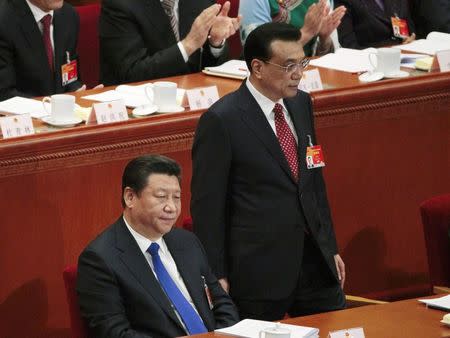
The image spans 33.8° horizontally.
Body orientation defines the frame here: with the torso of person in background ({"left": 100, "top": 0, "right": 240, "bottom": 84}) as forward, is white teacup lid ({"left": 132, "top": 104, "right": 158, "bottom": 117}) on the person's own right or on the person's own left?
on the person's own right

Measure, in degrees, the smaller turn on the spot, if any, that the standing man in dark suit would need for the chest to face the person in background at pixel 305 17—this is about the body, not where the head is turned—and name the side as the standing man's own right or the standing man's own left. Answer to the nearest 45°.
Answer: approximately 135° to the standing man's own left

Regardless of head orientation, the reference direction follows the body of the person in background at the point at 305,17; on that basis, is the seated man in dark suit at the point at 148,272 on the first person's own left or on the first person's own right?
on the first person's own right

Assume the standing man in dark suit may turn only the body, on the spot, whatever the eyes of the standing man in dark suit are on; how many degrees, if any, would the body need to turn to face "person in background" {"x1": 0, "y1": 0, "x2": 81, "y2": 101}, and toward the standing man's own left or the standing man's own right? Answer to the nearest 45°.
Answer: approximately 180°

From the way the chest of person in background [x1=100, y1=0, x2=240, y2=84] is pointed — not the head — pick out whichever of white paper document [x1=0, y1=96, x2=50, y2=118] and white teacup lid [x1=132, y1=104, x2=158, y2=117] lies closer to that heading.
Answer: the white teacup lid

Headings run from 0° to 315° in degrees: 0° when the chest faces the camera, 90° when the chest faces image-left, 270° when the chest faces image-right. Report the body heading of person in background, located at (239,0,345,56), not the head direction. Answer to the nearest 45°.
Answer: approximately 315°

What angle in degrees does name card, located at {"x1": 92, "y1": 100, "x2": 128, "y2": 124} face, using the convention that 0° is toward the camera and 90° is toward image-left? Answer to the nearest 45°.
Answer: approximately 315°

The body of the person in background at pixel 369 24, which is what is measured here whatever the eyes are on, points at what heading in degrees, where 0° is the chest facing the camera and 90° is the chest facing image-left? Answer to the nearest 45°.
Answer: approximately 315°

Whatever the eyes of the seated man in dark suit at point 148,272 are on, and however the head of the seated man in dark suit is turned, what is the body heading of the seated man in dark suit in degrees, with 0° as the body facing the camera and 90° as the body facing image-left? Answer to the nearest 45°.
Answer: approximately 315°

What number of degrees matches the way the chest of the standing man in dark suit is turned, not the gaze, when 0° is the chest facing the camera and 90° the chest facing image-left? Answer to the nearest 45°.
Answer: approximately 315°

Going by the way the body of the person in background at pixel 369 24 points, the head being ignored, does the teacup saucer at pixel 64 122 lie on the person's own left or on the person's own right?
on the person's own right
